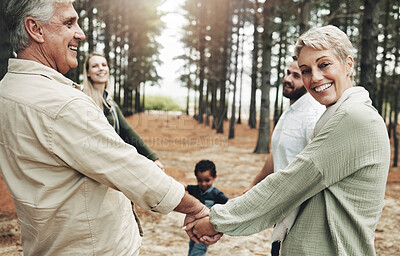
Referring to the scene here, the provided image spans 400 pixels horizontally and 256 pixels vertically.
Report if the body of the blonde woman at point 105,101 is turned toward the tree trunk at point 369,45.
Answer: no

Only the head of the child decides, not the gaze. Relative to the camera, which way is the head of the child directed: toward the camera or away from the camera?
toward the camera

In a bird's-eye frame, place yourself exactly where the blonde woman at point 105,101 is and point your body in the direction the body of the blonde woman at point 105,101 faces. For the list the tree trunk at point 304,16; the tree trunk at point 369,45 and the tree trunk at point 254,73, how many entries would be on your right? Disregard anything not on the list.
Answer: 0

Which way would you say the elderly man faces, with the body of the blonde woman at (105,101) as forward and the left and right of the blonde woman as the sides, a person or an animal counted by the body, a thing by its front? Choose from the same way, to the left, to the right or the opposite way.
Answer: to the left

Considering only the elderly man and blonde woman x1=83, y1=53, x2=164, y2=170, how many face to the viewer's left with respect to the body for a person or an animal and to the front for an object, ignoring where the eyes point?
0

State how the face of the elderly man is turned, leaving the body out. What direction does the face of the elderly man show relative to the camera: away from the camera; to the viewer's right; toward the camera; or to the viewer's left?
to the viewer's right

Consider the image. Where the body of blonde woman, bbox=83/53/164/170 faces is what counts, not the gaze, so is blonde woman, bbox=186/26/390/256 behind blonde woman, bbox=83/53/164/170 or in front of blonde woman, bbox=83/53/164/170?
in front

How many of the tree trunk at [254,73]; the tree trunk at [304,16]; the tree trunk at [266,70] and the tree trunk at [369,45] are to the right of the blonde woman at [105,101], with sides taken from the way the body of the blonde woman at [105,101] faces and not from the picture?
0

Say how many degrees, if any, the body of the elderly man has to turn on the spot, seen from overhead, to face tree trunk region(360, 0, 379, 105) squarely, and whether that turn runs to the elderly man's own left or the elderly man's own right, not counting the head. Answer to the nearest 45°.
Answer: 0° — they already face it

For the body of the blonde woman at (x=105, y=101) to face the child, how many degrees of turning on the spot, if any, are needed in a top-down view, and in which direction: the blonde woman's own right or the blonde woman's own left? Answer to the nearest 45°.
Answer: approximately 45° to the blonde woman's own left

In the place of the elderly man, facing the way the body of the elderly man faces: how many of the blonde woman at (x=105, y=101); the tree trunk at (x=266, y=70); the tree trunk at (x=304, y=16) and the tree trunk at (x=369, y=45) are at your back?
0

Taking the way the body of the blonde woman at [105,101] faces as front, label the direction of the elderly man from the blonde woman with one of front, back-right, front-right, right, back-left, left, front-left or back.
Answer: front-right

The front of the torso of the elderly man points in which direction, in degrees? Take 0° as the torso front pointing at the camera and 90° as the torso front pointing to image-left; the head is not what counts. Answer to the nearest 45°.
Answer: approximately 225°

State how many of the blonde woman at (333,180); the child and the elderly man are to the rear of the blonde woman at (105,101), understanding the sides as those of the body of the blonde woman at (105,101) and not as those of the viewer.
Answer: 0

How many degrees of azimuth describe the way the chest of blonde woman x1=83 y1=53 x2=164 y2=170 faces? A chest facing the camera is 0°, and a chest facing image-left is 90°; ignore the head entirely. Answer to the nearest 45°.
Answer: approximately 315°
